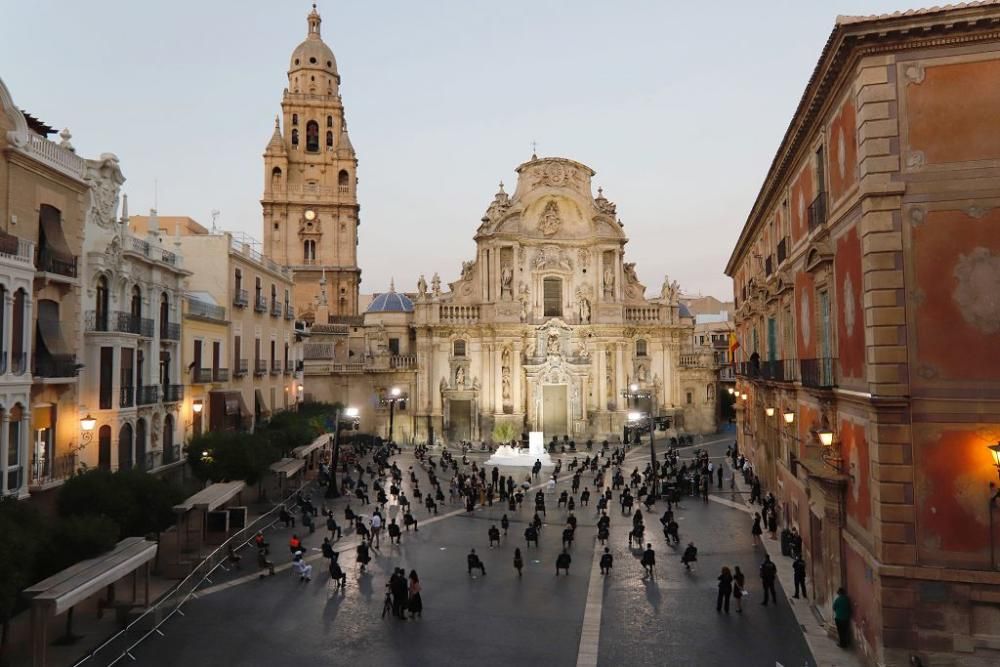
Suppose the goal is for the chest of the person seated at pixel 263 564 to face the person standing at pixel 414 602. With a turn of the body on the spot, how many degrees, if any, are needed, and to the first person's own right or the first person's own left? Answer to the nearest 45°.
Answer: approximately 90° to the first person's own right

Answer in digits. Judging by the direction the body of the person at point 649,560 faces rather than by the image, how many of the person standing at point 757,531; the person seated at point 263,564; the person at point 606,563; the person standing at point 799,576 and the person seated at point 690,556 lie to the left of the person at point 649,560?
2

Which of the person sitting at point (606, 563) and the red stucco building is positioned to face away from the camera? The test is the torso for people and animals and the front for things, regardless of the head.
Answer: the person sitting

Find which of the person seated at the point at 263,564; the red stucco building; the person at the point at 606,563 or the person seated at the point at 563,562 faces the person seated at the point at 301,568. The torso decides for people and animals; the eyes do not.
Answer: the red stucco building

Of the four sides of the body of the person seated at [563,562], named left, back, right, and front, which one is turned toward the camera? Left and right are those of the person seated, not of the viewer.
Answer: back

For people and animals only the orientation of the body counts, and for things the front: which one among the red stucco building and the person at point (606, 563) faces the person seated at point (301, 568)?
the red stucco building

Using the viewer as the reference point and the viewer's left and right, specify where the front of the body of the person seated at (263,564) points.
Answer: facing away from the viewer and to the right of the viewer

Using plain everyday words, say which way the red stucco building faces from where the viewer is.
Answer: facing to the left of the viewer

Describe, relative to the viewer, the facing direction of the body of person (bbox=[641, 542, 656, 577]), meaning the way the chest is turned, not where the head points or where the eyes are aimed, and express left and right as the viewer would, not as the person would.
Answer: facing away from the viewer

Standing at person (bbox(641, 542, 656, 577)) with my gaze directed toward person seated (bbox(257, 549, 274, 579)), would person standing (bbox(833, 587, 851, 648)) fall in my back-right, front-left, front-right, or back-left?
back-left

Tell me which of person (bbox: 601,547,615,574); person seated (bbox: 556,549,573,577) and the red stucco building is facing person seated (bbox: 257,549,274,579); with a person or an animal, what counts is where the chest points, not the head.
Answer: the red stucco building

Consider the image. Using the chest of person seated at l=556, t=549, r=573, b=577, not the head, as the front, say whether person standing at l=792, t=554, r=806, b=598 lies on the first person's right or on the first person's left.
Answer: on the first person's right

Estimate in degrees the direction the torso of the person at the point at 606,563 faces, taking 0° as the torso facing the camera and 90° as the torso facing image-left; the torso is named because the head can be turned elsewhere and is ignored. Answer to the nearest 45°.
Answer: approximately 180°

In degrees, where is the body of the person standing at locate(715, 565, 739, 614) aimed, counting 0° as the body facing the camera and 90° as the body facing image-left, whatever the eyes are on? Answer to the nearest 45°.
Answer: approximately 180°
